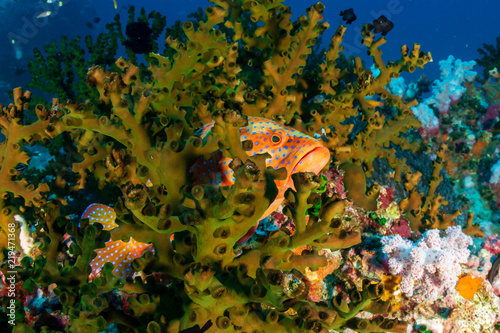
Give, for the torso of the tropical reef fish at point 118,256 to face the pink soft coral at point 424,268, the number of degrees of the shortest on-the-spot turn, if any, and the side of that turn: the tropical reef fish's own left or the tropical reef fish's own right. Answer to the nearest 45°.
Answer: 0° — it already faces it

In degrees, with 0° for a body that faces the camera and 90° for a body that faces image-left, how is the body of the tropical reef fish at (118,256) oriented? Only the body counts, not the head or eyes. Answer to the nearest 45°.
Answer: approximately 270°

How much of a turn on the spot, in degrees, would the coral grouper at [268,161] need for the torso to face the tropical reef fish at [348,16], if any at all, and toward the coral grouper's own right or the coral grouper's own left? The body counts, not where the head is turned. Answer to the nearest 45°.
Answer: approximately 45° to the coral grouper's own left

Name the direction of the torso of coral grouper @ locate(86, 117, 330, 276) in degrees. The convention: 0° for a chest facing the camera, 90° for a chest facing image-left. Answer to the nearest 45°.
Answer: approximately 270°
